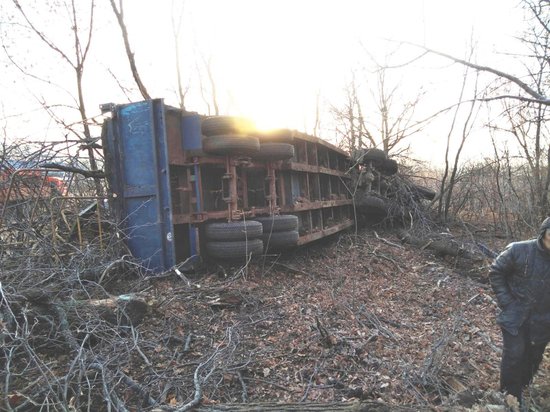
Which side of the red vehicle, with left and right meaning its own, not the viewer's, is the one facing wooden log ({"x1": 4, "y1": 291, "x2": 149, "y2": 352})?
right

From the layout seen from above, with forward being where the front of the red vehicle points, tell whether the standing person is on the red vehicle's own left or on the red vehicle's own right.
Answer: on the red vehicle's own right

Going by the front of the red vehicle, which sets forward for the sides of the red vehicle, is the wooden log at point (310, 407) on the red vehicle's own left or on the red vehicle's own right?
on the red vehicle's own right

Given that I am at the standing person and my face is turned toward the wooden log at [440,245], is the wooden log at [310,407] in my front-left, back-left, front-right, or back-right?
back-left

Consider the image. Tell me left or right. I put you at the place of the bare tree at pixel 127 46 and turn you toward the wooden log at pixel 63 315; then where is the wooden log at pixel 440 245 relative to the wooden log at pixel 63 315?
left
